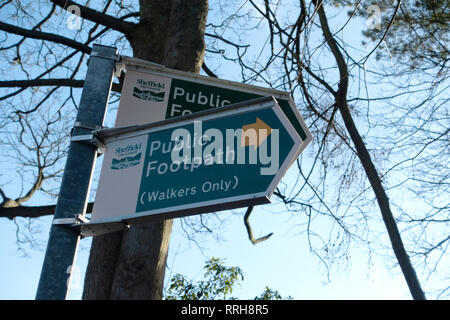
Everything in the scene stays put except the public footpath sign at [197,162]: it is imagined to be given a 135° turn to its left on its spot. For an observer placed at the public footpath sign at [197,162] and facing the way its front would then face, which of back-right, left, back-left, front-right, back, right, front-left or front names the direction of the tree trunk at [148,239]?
left

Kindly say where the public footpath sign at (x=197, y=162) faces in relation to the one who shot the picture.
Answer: facing the viewer and to the left of the viewer
